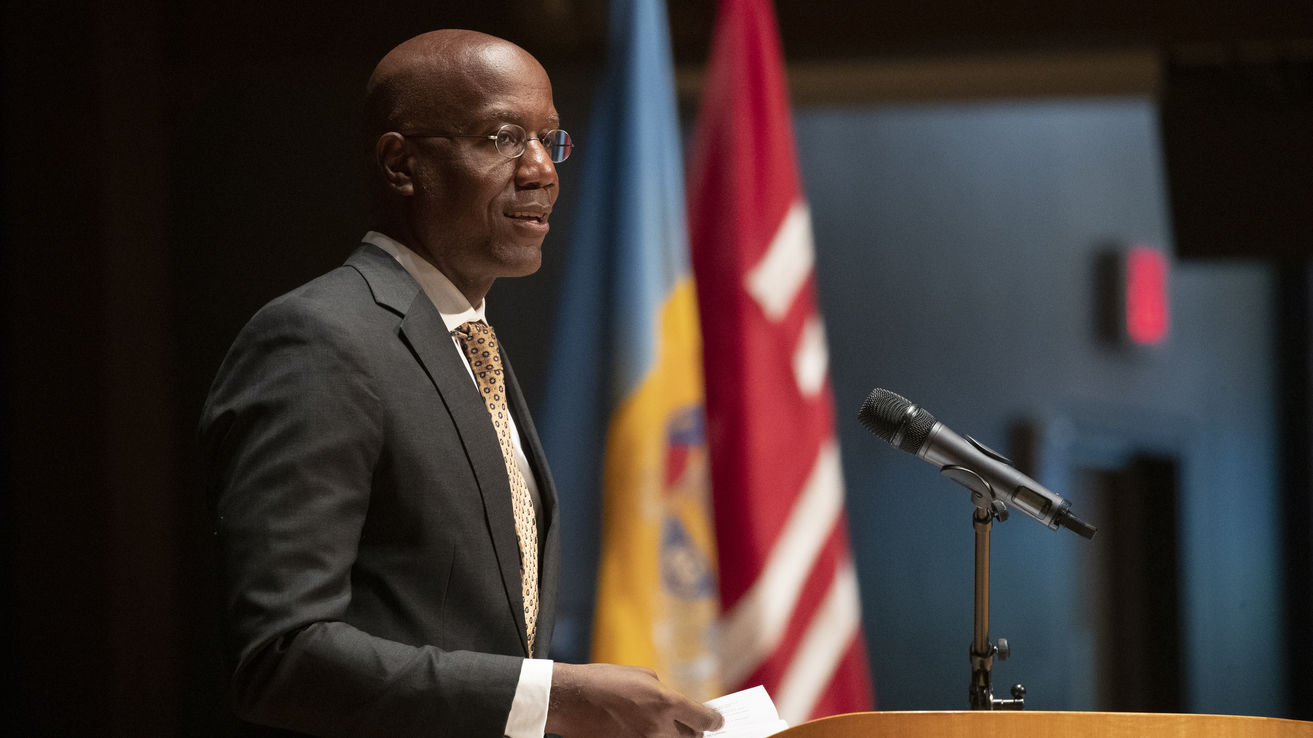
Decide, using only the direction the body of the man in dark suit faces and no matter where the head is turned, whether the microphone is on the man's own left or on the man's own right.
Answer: on the man's own left

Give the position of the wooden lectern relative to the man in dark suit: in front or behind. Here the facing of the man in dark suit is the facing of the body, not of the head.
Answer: in front

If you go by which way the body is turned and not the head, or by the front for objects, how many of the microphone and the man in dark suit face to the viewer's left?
1

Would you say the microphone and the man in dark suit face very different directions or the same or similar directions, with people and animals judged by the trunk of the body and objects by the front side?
very different directions

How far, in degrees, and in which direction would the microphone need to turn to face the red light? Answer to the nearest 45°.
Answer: approximately 90° to its right

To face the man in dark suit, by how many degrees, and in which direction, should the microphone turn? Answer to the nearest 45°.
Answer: approximately 45° to its left

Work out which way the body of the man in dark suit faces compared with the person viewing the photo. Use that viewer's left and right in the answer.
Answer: facing the viewer and to the right of the viewer

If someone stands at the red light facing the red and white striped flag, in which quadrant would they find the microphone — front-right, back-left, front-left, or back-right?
front-left

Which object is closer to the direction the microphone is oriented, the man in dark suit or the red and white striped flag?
the man in dark suit

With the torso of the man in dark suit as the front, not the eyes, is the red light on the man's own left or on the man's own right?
on the man's own left

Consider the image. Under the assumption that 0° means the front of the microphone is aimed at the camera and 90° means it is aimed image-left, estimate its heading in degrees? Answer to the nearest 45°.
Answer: approximately 90°
